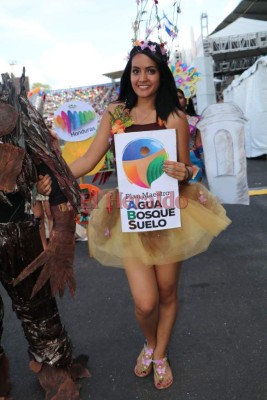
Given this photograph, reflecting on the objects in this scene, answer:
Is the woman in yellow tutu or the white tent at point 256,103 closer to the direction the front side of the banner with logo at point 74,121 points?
the woman in yellow tutu

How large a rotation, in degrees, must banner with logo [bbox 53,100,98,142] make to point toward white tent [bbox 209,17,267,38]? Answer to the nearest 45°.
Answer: approximately 135° to its left

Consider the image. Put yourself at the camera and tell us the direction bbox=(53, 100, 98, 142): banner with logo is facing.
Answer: facing the viewer

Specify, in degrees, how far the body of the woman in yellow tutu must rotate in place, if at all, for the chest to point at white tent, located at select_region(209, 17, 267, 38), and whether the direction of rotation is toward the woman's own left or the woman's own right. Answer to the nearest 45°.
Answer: approximately 180°

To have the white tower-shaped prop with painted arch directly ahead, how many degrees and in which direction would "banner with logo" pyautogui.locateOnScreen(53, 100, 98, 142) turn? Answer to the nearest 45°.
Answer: approximately 45° to its left

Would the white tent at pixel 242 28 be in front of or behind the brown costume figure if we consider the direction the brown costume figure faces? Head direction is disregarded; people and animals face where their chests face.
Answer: behind

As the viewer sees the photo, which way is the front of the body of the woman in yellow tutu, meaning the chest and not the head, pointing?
toward the camera

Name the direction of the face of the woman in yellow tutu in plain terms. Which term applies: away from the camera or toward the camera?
toward the camera

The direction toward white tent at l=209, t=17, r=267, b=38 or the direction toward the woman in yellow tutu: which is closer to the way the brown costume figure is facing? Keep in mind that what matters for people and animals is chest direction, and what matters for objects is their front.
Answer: the woman in yellow tutu

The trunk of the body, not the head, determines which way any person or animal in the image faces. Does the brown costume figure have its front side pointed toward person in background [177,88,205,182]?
no

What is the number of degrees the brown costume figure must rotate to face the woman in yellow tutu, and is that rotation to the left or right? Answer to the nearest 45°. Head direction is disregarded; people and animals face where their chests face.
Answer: approximately 90° to its left

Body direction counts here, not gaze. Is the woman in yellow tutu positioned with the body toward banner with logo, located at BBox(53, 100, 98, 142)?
no

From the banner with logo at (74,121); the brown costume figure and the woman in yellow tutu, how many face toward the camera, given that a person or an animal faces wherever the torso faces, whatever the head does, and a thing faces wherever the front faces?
3
